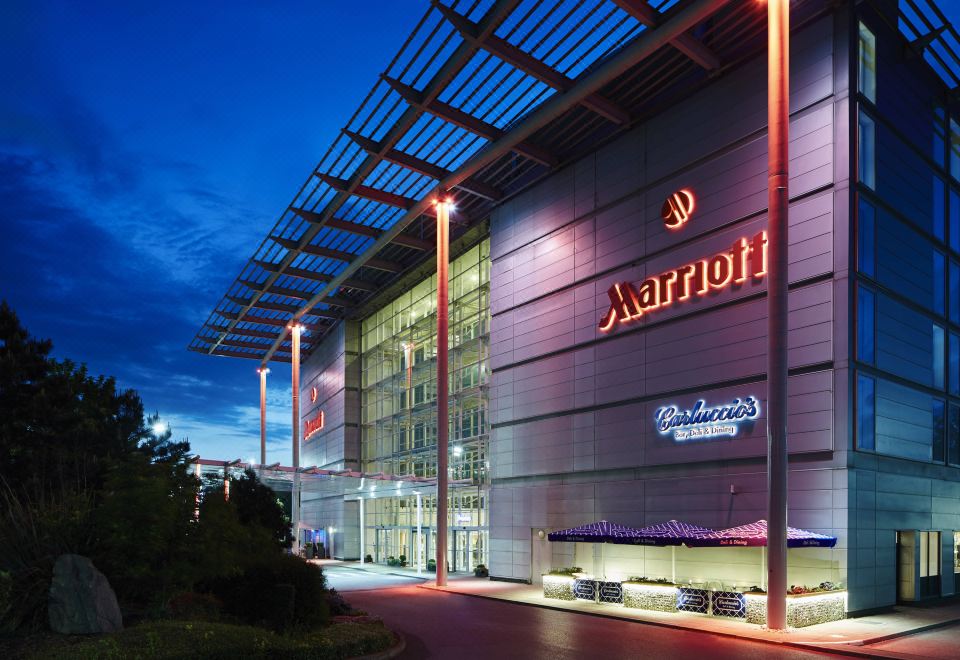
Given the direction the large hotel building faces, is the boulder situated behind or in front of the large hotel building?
in front

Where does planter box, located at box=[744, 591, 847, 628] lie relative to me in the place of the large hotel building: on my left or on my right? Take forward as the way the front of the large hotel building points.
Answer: on my left

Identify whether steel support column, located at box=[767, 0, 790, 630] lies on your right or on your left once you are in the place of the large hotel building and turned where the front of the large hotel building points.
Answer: on your left

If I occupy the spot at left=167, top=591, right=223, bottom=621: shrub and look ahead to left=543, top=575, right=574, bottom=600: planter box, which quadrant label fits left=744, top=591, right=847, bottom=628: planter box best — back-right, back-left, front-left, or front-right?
front-right

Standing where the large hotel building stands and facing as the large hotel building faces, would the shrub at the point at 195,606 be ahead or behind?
ahead

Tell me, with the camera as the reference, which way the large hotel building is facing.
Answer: facing the viewer and to the left of the viewer

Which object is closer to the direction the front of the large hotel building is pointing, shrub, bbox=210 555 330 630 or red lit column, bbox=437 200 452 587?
the shrub
